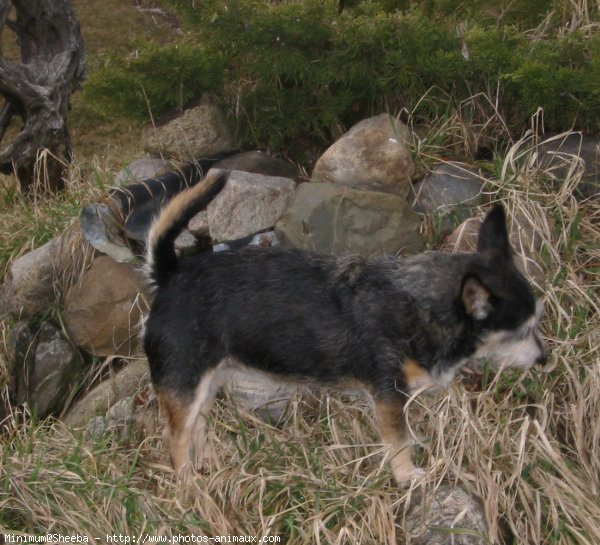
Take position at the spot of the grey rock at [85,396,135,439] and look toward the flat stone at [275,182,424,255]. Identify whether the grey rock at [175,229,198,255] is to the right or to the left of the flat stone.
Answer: left

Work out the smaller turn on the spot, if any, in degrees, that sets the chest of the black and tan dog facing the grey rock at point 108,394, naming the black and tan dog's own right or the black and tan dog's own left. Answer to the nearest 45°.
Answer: approximately 135° to the black and tan dog's own left

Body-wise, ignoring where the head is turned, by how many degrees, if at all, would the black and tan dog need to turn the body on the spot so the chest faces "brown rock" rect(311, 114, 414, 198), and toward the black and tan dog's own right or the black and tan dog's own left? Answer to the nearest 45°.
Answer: approximately 90° to the black and tan dog's own left

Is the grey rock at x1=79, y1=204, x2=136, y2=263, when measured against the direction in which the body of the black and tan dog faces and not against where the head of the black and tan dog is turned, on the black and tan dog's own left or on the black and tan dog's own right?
on the black and tan dog's own left

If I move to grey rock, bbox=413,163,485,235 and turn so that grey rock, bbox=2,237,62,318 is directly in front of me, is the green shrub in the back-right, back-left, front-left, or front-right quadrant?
front-right

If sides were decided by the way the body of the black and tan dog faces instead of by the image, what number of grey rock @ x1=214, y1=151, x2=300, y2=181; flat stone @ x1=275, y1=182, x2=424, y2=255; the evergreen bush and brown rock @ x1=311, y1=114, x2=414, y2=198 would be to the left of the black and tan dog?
4

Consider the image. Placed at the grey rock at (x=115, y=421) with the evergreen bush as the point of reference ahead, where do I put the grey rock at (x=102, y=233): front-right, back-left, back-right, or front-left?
front-left

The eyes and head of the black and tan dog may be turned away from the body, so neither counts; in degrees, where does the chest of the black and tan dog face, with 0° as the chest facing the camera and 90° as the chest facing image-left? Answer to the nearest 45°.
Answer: approximately 270°

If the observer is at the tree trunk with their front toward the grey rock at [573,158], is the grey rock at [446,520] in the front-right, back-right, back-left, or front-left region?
front-right

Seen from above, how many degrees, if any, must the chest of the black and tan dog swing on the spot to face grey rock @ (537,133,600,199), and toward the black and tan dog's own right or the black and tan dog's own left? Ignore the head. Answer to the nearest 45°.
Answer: approximately 45° to the black and tan dog's own left

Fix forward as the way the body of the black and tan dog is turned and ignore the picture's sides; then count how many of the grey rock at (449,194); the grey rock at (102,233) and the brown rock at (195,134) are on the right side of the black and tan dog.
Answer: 0

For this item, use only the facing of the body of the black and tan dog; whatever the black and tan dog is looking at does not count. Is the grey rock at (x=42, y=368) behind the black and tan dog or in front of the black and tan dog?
behind

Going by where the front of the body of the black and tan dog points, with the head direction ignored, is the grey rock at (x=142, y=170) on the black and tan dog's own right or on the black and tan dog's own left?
on the black and tan dog's own left

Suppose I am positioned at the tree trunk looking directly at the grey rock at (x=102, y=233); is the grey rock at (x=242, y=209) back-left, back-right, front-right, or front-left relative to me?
front-left

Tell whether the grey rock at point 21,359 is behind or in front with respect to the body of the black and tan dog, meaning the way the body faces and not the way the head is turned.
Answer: behind

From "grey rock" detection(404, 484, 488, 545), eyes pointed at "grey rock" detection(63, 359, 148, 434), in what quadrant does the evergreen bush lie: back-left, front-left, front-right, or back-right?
front-right
